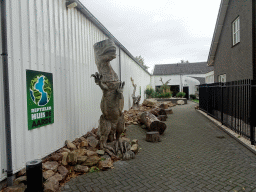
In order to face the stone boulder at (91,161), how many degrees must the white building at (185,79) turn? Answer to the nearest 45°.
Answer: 0° — it already faces it

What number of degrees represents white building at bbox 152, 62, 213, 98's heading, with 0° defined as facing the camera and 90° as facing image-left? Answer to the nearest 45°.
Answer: approximately 0°

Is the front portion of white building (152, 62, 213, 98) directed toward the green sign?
yes

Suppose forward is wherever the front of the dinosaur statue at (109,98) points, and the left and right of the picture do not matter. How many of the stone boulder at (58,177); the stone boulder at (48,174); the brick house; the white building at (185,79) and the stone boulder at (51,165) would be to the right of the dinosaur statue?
3

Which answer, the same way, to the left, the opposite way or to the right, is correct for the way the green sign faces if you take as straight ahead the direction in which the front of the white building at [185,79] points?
to the left

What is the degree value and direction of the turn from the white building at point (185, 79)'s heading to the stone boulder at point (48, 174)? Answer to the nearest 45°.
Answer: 0° — it already faces it

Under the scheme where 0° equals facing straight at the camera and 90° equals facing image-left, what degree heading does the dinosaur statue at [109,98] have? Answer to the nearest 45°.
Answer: approximately 315°

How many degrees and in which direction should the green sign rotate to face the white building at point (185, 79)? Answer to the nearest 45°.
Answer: approximately 90° to its left
